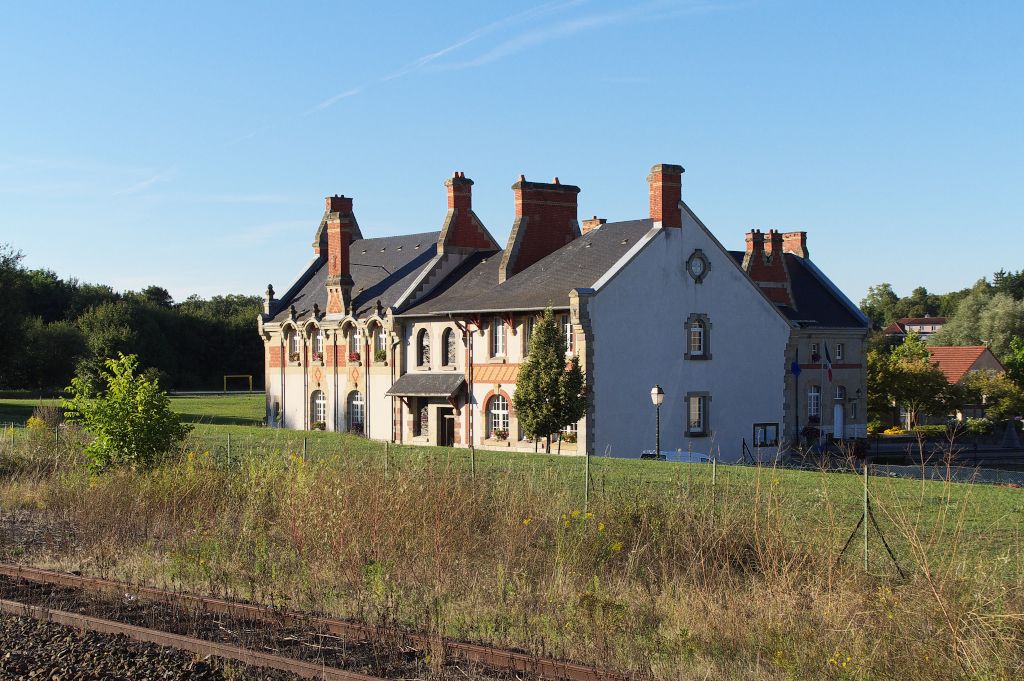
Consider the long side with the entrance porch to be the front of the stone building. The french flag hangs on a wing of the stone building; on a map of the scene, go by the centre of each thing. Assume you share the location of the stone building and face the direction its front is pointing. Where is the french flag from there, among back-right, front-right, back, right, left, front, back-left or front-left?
back

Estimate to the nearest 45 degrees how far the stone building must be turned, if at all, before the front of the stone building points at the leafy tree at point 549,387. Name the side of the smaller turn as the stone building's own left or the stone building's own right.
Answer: approximately 45° to the stone building's own left

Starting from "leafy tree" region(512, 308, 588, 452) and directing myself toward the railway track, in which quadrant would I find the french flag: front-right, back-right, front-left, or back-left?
back-left

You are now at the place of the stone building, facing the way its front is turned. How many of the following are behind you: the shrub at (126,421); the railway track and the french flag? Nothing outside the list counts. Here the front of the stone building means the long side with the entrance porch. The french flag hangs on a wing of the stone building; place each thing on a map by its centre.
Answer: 1

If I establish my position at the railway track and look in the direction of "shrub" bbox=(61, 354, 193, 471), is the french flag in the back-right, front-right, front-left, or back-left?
front-right

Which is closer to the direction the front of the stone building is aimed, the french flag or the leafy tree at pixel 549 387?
the leafy tree

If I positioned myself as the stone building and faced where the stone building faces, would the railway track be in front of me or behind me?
in front

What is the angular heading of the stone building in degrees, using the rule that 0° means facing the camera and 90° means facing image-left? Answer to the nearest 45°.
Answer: approximately 45°

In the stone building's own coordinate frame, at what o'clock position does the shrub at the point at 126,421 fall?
The shrub is roughly at 11 o'clock from the stone building.
